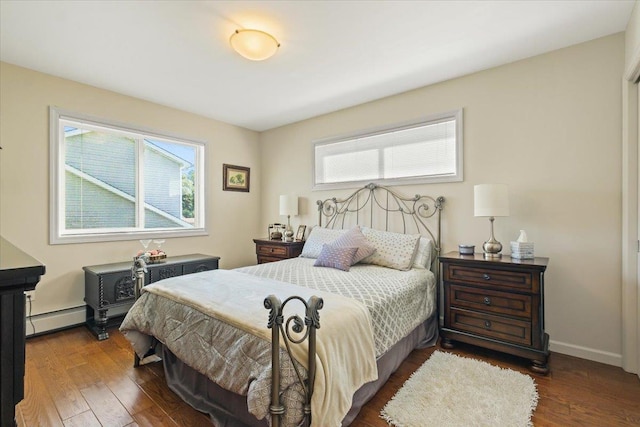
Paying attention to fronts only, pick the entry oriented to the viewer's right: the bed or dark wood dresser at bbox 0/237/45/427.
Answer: the dark wood dresser

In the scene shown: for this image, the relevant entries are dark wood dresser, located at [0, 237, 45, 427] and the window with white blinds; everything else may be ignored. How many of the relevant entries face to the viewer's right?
1

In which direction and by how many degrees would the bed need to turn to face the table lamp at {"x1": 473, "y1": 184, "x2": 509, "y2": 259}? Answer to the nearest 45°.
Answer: approximately 135° to its left

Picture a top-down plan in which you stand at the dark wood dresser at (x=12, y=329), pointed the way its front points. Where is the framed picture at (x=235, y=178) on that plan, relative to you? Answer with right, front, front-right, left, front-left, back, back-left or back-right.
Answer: front-left

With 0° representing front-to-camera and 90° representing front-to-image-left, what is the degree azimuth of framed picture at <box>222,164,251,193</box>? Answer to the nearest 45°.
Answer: approximately 315°

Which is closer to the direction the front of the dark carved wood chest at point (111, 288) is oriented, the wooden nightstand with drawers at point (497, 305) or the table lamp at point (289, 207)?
the wooden nightstand with drawers

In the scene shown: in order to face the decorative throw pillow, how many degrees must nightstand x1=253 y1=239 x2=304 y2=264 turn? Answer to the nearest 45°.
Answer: approximately 90° to its left

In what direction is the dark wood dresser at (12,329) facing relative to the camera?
to the viewer's right

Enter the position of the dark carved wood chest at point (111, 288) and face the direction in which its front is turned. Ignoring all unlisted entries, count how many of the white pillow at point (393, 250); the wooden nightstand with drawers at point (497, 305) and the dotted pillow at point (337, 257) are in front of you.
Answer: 3

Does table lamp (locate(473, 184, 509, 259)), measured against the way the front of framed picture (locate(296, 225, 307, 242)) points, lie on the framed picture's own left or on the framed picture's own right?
on the framed picture's own left

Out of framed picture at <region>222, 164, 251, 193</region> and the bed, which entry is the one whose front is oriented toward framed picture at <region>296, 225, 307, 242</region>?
framed picture at <region>222, 164, 251, 193</region>

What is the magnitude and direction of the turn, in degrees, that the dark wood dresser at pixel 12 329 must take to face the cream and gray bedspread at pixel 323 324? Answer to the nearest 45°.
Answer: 0° — it already faces it

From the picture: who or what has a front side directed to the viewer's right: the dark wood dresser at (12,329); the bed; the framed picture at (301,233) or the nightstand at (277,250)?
the dark wood dresser

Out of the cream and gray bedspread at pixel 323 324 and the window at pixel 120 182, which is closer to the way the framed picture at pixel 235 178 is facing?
the cream and gray bedspread

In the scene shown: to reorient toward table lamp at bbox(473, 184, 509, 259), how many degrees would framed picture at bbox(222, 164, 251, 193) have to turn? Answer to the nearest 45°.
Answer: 0° — it already faces it

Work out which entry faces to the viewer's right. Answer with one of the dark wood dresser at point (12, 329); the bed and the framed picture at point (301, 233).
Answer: the dark wood dresser

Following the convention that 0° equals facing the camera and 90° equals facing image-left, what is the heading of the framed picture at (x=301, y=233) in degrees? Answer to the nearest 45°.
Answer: approximately 45°
